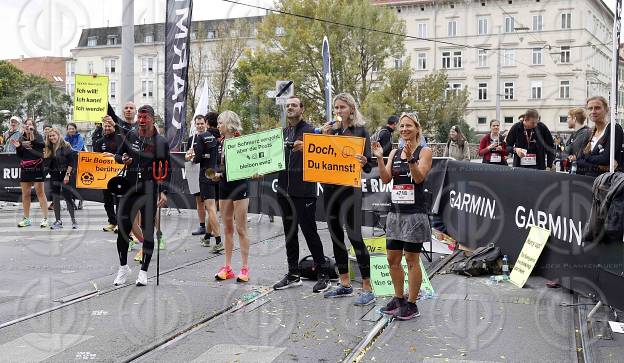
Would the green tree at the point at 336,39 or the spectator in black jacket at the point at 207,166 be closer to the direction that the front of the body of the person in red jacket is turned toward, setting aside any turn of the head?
the spectator in black jacket

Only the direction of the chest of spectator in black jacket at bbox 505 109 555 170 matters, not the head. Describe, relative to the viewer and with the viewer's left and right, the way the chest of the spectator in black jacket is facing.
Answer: facing the viewer

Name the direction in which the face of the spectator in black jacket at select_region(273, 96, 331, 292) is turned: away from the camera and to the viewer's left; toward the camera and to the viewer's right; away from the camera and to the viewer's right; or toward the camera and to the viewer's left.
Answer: toward the camera and to the viewer's left

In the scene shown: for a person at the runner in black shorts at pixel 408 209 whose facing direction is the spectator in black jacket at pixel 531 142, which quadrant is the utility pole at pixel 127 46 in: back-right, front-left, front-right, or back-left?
front-left

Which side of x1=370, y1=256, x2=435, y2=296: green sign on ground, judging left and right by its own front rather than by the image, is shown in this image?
front

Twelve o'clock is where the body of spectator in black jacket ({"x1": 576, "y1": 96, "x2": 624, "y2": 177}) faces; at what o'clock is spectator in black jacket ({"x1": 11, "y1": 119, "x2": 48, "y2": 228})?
spectator in black jacket ({"x1": 11, "y1": 119, "x2": 48, "y2": 228}) is roughly at 2 o'clock from spectator in black jacket ({"x1": 576, "y1": 96, "x2": 624, "y2": 177}).

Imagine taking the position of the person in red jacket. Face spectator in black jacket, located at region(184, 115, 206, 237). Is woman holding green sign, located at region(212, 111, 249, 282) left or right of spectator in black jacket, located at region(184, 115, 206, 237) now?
left

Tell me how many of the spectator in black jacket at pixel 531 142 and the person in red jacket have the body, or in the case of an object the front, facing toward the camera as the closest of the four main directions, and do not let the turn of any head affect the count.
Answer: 2

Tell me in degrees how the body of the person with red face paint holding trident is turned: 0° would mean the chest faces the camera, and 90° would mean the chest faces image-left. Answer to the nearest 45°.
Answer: approximately 45°

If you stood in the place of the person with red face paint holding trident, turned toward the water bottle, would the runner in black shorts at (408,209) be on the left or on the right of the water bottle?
right

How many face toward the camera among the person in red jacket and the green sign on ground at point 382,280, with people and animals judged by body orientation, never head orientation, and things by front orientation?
2

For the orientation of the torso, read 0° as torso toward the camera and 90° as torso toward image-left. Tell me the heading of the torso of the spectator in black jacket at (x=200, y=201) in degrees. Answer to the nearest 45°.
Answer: approximately 45°

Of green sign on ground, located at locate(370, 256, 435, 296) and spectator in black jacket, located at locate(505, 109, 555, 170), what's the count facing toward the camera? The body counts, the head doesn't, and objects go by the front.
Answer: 2

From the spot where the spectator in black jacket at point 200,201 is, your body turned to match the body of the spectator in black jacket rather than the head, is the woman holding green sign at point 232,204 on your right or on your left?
on your left

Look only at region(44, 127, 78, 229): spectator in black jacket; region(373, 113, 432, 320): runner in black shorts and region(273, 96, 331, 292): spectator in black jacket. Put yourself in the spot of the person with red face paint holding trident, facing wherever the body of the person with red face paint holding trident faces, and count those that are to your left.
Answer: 2

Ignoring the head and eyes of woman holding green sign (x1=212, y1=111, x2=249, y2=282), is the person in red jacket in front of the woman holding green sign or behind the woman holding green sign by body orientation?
behind

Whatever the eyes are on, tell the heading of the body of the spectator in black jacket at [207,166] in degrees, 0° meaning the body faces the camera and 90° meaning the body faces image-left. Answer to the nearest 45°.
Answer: approximately 45°
